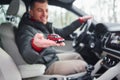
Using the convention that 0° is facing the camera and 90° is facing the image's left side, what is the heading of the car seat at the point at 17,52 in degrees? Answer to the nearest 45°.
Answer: approximately 270°

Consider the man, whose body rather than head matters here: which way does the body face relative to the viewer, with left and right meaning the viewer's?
facing to the right of the viewer
